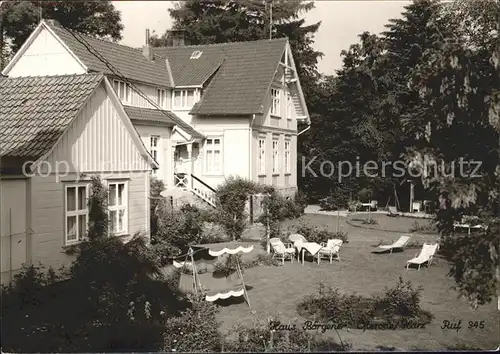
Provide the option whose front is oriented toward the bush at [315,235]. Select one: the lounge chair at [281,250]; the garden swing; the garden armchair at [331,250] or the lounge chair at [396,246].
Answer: the lounge chair at [396,246]

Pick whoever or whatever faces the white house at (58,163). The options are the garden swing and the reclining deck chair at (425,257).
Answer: the reclining deck chair

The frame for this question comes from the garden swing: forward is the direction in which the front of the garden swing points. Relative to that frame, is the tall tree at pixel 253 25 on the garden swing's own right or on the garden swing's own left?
on the garden swing's own left

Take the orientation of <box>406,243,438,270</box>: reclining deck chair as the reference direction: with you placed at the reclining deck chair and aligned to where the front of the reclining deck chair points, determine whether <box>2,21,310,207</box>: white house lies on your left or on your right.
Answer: on your right

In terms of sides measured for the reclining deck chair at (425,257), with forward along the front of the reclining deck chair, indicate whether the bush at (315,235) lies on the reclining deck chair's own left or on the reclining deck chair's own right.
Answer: on the reclining deck chair's own right

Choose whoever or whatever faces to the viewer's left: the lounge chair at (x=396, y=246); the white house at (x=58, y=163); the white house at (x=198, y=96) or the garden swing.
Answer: the lounge chair

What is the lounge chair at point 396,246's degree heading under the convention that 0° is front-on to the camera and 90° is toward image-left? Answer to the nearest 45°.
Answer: approximately 90°

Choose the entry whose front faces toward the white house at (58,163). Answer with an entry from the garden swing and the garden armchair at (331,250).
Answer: the garden armchair

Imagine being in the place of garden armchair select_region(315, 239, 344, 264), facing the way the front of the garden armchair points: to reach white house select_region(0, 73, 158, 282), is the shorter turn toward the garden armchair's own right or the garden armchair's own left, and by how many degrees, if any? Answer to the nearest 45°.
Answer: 0° — it already faces it

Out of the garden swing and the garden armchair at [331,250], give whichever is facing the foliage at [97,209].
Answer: the garden armchair

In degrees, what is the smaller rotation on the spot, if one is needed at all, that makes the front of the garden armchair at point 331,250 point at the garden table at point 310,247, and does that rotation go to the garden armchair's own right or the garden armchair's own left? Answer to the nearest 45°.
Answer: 0° — it already faces it
